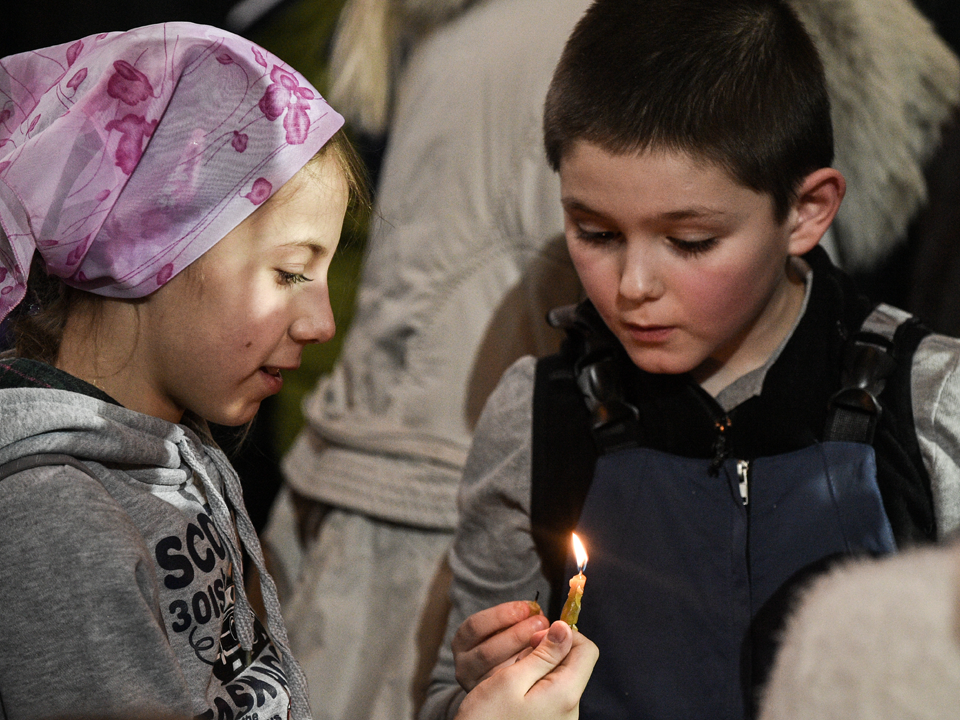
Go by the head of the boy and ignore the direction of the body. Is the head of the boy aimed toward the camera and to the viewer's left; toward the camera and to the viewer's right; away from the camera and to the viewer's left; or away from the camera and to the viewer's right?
toward the camera and to the viewer's left

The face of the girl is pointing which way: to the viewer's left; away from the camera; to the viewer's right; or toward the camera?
to the viewer's right

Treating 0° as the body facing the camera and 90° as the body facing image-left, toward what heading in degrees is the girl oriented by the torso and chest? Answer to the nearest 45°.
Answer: approximately 270°

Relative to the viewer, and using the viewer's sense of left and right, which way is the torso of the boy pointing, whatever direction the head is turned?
facing the viewer
